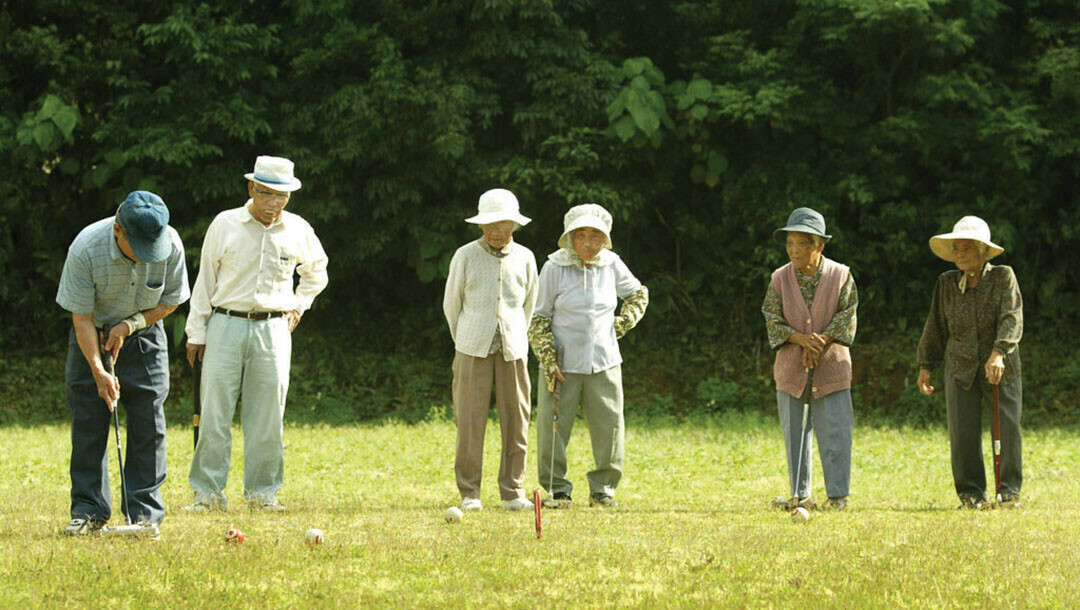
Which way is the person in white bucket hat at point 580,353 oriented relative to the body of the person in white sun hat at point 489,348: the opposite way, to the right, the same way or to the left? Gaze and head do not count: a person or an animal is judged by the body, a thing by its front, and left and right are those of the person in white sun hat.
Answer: the same way

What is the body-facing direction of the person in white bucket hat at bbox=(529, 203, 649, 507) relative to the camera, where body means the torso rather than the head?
toward the camera

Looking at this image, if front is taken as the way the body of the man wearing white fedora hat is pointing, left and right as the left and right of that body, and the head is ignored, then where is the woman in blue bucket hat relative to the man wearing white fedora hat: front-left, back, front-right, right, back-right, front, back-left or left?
left

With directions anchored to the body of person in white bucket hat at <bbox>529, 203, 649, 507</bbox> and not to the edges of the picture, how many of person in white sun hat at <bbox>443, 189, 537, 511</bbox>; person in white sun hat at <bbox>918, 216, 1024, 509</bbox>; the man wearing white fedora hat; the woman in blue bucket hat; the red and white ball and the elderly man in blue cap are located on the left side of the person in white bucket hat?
2

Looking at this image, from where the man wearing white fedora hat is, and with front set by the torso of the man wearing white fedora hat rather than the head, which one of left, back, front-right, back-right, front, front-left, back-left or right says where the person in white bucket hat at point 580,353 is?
left

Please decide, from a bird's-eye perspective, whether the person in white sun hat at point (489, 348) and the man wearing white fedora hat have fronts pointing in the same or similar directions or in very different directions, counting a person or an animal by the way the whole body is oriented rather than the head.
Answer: same or similar directions

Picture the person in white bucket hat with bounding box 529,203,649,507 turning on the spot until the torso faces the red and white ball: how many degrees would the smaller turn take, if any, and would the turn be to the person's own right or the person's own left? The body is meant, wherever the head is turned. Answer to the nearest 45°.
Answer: approximately 45° to the person's own right

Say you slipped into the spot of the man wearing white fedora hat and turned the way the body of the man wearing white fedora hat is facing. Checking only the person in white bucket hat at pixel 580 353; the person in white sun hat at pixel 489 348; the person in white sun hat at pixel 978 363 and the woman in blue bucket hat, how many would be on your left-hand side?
4

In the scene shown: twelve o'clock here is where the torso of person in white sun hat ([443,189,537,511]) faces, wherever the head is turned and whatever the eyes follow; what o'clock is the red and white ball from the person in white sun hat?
The red and white ball is roughly at 1 o'clock from the person in white sun hat.

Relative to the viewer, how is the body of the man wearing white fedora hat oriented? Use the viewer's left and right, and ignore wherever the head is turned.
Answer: facing the viewer

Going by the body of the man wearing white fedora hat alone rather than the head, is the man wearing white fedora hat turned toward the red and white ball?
yes

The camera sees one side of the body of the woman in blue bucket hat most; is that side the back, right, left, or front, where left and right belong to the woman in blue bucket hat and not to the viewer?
front

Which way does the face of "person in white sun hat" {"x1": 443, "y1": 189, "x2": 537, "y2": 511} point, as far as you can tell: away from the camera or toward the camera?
toward the camera
